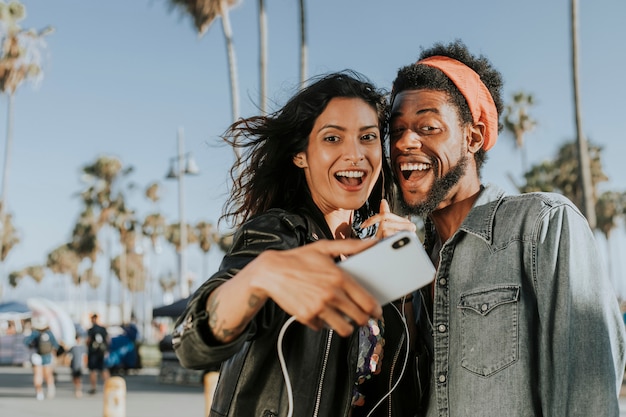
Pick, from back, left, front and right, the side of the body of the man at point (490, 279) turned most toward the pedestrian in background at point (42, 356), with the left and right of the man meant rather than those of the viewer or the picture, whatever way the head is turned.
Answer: right

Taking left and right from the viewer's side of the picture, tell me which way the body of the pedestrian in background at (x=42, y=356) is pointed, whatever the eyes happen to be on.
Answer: facing away from the viewer

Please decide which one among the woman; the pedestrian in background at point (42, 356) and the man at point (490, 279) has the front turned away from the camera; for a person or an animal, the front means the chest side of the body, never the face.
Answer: the pedestrian in background

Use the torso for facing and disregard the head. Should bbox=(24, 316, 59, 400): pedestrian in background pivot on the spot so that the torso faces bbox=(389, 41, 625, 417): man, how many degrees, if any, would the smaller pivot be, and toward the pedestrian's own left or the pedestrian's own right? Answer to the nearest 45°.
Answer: approximately 180°

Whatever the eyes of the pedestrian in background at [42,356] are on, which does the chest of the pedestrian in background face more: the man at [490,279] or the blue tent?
the blue tent

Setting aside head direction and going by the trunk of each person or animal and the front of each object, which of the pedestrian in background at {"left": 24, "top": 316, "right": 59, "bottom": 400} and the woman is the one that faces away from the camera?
the pedestrian in background

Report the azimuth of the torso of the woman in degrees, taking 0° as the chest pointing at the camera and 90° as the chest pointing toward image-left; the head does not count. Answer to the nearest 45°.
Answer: approximately 315°
